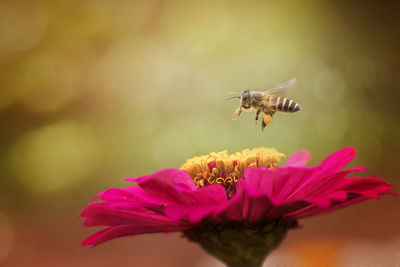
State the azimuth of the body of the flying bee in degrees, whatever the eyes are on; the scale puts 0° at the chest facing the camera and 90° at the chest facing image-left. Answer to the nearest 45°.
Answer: approximately 90°
